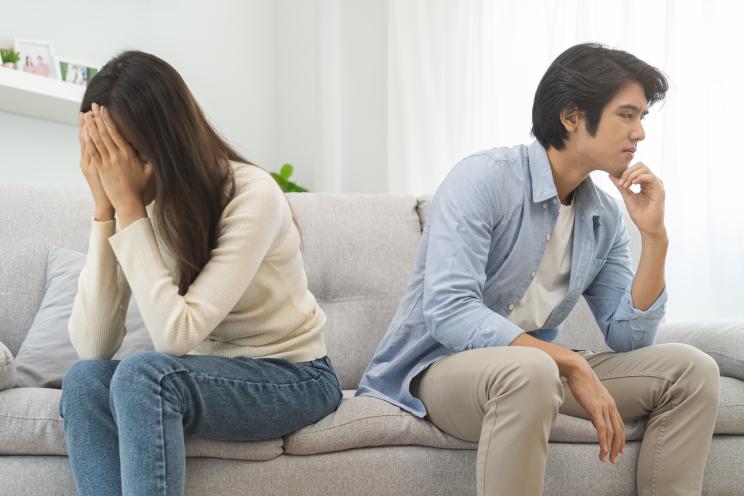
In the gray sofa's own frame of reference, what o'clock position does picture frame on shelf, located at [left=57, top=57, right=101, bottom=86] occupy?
The picture frame on shelf is roughly at 5 o'clock from the gray sofa.

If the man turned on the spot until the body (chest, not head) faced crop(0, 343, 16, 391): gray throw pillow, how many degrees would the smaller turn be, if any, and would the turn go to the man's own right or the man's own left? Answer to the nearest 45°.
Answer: approximately 135° to the man's own right

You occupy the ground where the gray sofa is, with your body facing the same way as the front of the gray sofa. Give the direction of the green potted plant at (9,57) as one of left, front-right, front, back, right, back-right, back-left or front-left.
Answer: back-right

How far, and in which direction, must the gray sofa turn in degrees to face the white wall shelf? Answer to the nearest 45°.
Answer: approximately 135° to its right

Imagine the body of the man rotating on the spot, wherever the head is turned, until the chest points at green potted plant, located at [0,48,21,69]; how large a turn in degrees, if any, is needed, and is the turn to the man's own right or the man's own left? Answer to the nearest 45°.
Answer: approximately 180°

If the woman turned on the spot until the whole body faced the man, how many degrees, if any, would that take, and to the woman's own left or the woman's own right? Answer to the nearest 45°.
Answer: approximately 135° to the woman's own left

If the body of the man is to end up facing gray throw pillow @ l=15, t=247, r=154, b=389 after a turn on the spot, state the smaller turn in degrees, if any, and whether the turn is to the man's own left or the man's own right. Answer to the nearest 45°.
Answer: approximately 135° to the man's own right

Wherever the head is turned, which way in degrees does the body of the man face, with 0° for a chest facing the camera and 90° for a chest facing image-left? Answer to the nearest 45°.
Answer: approximately 315°

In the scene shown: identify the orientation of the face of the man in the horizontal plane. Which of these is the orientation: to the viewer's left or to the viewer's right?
to the viewer's right

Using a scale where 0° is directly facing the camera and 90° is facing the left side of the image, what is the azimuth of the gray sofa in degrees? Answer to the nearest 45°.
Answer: approximately 0°
